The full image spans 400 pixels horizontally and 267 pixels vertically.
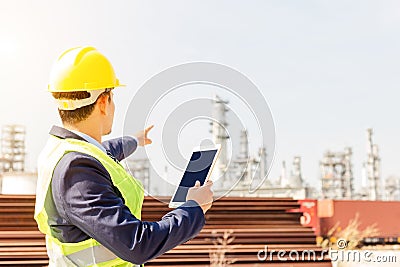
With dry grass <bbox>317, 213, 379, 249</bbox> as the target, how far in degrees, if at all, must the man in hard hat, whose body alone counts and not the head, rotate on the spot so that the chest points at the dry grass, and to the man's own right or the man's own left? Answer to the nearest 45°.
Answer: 0° — they already face it

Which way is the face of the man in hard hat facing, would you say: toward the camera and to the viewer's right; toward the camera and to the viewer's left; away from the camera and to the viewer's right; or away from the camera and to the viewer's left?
away from the camera and to the viewer's right

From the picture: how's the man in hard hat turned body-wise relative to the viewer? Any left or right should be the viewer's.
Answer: facing away from the viewer and to the right of the viewer
